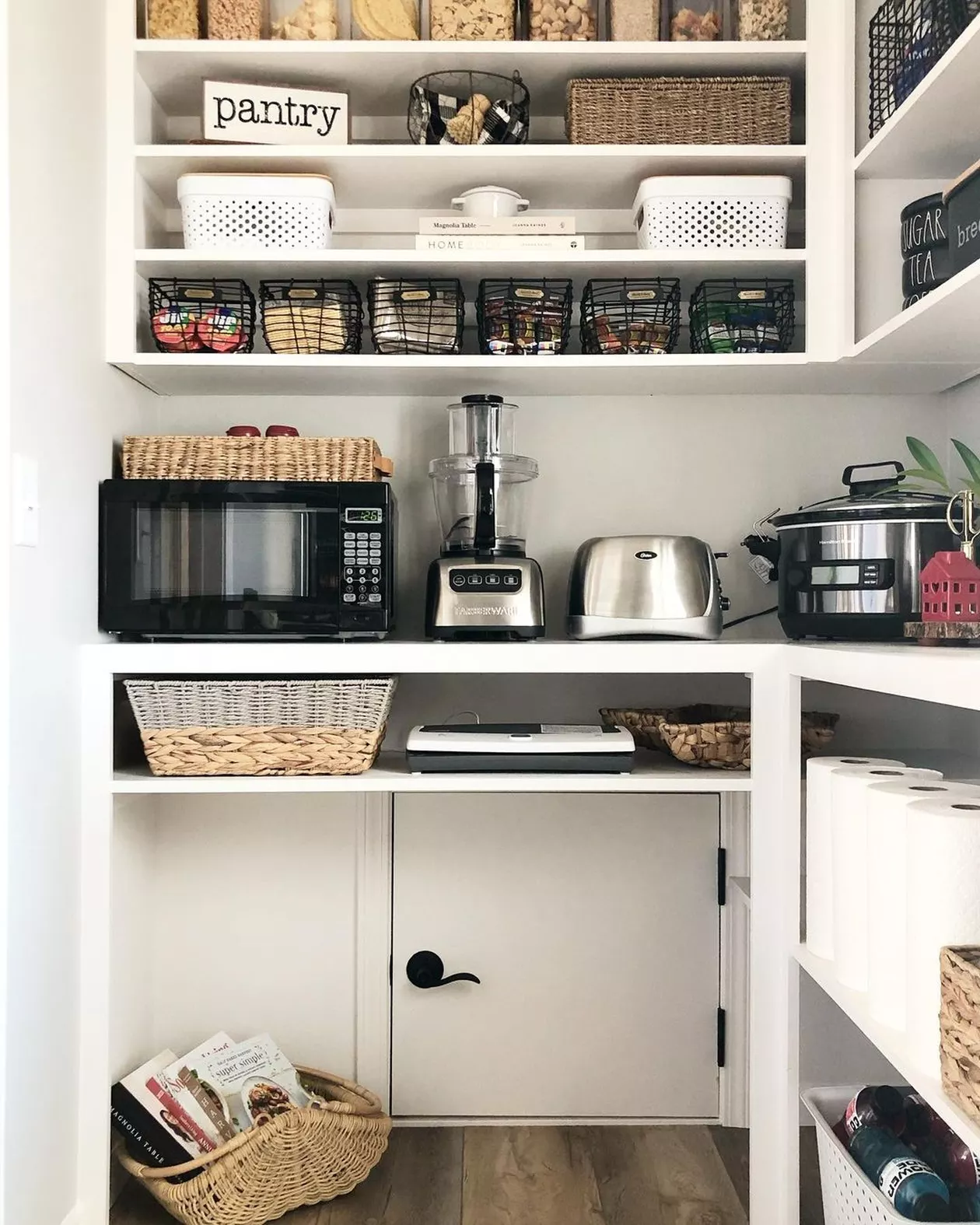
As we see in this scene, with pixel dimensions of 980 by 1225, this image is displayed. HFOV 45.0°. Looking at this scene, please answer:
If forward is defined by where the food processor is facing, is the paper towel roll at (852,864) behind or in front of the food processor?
in front

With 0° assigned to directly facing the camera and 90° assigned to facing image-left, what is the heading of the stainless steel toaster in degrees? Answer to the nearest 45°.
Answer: approximately 0°

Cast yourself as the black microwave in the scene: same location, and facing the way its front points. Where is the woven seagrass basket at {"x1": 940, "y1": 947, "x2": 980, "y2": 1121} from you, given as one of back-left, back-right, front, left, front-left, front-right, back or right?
front-left

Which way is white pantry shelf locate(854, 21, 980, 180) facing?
to the viewer's left
